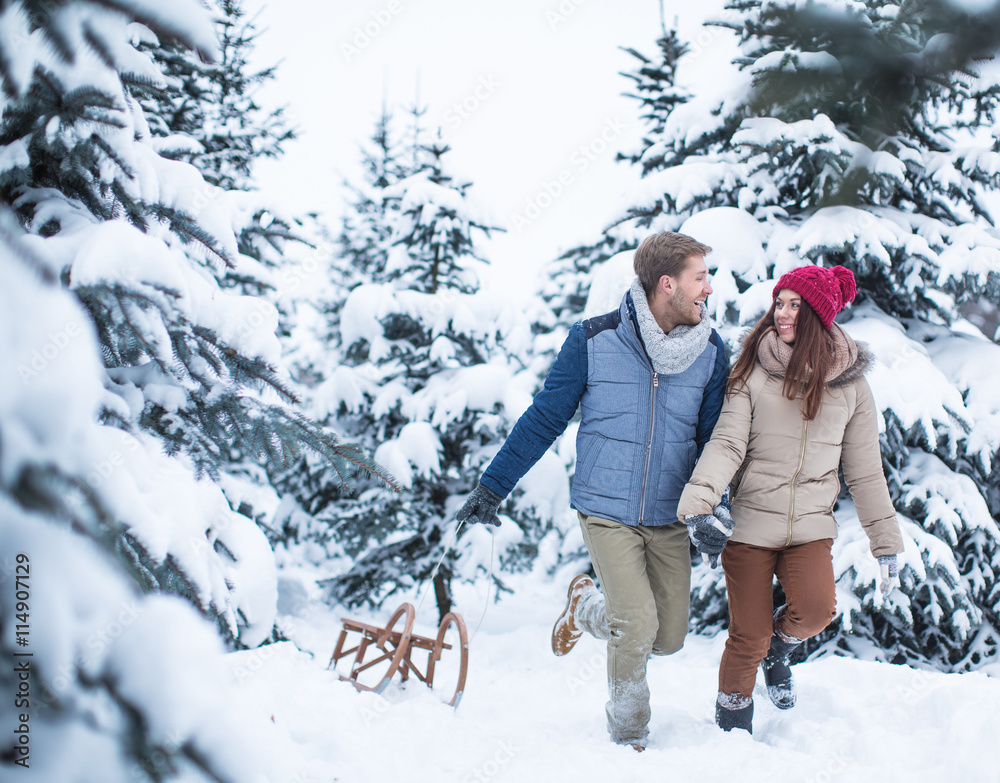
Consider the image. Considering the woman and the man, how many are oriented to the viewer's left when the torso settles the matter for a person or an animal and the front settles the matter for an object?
0

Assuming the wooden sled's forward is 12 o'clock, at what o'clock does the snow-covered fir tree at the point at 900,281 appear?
The snow-covered fir tree is roughly at 10 o'clock from the wooden sled.

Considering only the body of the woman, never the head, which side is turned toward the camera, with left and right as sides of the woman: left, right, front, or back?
front

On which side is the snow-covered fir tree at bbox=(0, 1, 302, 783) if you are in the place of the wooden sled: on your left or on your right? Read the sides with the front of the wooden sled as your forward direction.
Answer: on your right

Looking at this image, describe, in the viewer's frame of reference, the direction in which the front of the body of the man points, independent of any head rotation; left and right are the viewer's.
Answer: facing the viewer and to the right of the viewer

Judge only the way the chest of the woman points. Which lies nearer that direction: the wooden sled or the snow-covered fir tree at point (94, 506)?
the snow-covered fir tree

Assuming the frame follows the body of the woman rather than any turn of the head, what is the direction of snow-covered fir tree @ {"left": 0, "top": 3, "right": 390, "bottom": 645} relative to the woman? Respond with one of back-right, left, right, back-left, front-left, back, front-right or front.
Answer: front-right
